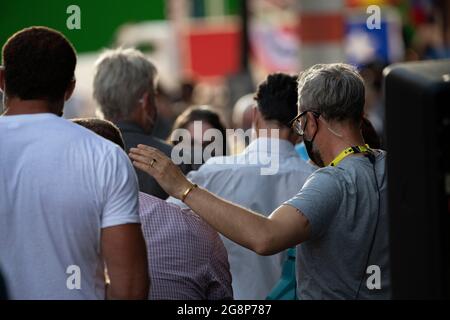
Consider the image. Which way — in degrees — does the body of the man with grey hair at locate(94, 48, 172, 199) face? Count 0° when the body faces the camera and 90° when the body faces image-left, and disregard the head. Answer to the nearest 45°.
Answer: approximately 225°

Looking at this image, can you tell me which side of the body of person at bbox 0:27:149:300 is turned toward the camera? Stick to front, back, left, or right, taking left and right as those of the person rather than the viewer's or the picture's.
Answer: back

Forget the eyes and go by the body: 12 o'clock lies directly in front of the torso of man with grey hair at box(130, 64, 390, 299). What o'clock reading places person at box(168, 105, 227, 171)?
The person is roughly at 1 o'clock from the man with grey hair.

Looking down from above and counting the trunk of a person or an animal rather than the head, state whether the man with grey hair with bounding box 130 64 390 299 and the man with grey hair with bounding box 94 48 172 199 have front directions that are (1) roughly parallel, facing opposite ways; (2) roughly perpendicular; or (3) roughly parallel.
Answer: roughly perpendicular

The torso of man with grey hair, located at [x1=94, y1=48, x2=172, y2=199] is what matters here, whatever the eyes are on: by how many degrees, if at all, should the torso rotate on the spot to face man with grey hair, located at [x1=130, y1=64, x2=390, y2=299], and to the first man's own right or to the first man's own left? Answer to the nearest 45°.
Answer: approximately 90° to the first man's own right

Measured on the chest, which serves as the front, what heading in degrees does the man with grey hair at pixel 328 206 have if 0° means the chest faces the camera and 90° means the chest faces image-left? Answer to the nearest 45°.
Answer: approximately 135°

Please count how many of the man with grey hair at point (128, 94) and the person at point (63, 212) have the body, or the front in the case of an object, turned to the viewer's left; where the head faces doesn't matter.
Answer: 0

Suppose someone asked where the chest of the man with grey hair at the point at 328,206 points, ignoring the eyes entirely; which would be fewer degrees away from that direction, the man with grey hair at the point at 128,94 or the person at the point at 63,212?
the man with grey hair

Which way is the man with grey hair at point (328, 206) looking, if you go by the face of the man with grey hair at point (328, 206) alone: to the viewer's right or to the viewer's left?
to the viewer's left

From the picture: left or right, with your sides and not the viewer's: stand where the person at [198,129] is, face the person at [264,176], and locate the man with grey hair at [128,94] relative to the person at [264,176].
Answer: right

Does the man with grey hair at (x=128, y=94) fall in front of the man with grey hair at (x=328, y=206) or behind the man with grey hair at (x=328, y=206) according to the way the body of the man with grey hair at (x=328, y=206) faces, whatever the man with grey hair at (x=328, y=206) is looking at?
in front

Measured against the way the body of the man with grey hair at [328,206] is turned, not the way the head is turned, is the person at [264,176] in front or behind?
in front

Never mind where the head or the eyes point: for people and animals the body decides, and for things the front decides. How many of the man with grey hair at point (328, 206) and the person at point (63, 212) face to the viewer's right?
0
